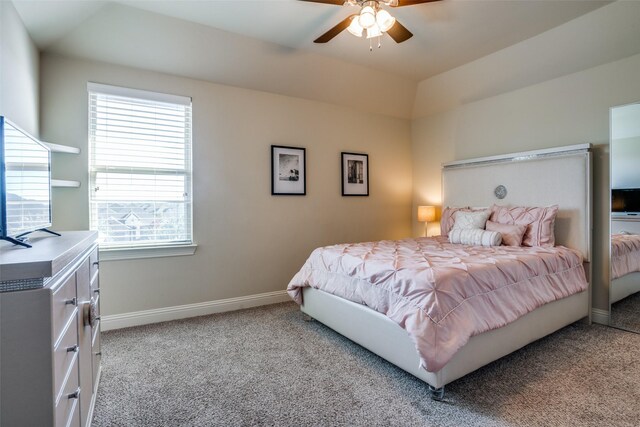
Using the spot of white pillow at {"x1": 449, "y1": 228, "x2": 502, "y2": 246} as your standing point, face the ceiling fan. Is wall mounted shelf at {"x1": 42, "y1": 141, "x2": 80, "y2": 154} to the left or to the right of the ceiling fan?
right

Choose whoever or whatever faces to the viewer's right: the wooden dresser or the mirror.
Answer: the wooden dresser

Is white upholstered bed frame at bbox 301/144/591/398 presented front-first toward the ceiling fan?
yes

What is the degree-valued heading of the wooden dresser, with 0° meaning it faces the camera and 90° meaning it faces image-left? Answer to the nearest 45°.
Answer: approximately 270°

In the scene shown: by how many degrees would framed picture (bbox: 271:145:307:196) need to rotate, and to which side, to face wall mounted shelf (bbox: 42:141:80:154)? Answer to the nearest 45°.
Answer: approximately 90° to its right

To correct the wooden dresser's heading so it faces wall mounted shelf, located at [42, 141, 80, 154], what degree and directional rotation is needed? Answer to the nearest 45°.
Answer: approximately 90° to its left

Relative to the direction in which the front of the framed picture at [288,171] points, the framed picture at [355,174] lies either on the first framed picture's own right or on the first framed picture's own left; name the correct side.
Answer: on the first framed picture's own left

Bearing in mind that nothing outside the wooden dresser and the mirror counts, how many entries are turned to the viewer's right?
1
